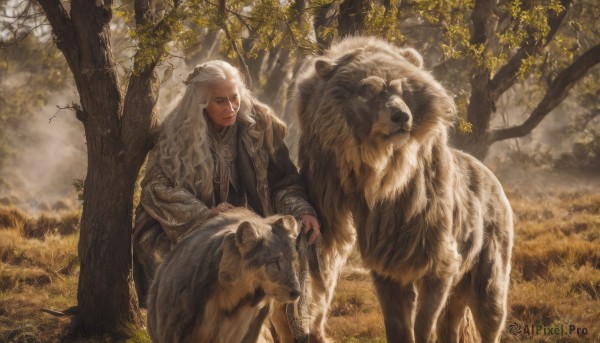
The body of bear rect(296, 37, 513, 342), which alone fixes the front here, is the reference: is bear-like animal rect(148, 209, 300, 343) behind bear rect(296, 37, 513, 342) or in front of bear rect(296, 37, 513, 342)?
in front

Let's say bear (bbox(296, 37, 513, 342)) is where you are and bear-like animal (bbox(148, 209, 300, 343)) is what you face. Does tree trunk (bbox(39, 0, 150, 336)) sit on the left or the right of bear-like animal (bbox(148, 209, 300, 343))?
right

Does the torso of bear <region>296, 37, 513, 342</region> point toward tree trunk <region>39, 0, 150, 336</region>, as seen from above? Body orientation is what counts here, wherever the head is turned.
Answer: no

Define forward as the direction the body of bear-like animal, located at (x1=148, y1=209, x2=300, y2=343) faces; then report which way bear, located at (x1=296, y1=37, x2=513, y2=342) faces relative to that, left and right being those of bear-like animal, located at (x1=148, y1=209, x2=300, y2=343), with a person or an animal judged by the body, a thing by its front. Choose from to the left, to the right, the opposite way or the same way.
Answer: to the right

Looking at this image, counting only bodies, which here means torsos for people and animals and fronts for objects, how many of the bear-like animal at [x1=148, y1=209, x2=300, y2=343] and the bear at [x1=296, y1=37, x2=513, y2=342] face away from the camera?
0

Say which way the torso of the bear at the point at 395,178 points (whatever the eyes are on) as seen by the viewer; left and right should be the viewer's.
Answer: facing the viewer and to the left of the viewer

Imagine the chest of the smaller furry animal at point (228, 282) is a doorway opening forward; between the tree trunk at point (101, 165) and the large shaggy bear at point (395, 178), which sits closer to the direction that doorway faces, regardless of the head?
the large shaggy bear

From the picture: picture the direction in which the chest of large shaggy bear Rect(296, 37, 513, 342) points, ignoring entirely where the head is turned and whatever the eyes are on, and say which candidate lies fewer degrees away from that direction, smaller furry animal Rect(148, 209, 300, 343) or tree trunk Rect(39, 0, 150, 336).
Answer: the smaller furry animal

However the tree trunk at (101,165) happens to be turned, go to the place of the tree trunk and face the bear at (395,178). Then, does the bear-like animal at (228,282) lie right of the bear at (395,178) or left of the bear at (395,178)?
right
